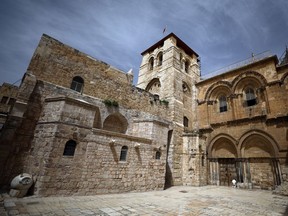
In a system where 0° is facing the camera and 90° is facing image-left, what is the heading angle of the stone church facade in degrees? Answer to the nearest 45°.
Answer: approximately 45°
